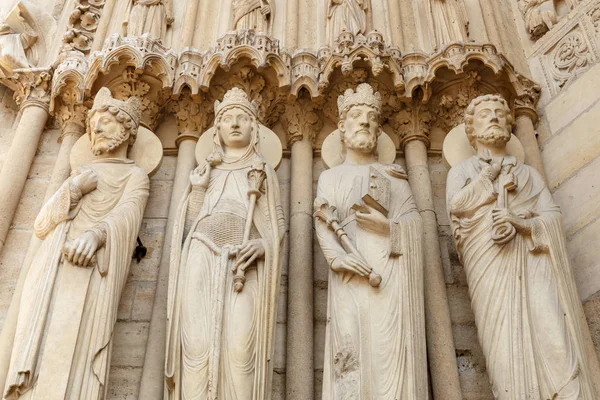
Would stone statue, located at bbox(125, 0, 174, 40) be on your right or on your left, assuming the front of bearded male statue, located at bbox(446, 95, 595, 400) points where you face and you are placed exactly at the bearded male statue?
on your right

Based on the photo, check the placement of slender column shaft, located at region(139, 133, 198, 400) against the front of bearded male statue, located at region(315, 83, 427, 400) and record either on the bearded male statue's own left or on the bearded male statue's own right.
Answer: on the bearded male statue's own right

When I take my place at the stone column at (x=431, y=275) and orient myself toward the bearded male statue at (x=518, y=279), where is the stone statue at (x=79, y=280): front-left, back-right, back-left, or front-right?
back-right

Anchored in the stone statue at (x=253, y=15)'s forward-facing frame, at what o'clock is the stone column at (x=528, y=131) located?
The stone column is roughly at 9 o'clock from the stone statue.
